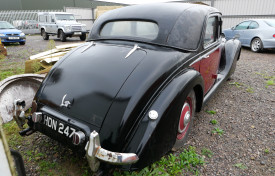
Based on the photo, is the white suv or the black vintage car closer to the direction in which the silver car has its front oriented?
the white suv

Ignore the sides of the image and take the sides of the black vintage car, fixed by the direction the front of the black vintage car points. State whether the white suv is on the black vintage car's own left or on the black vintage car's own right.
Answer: on the black vintage car's own left

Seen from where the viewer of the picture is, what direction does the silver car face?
facing away from the viewer and to the left of the viewer

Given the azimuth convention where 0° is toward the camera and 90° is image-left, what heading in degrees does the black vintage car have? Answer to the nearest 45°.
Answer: approximately 225°

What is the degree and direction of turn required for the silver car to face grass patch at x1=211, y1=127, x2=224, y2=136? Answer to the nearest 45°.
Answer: approximately 135° to its left

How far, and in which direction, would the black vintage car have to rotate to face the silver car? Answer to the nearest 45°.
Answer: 0° — it already faces it
